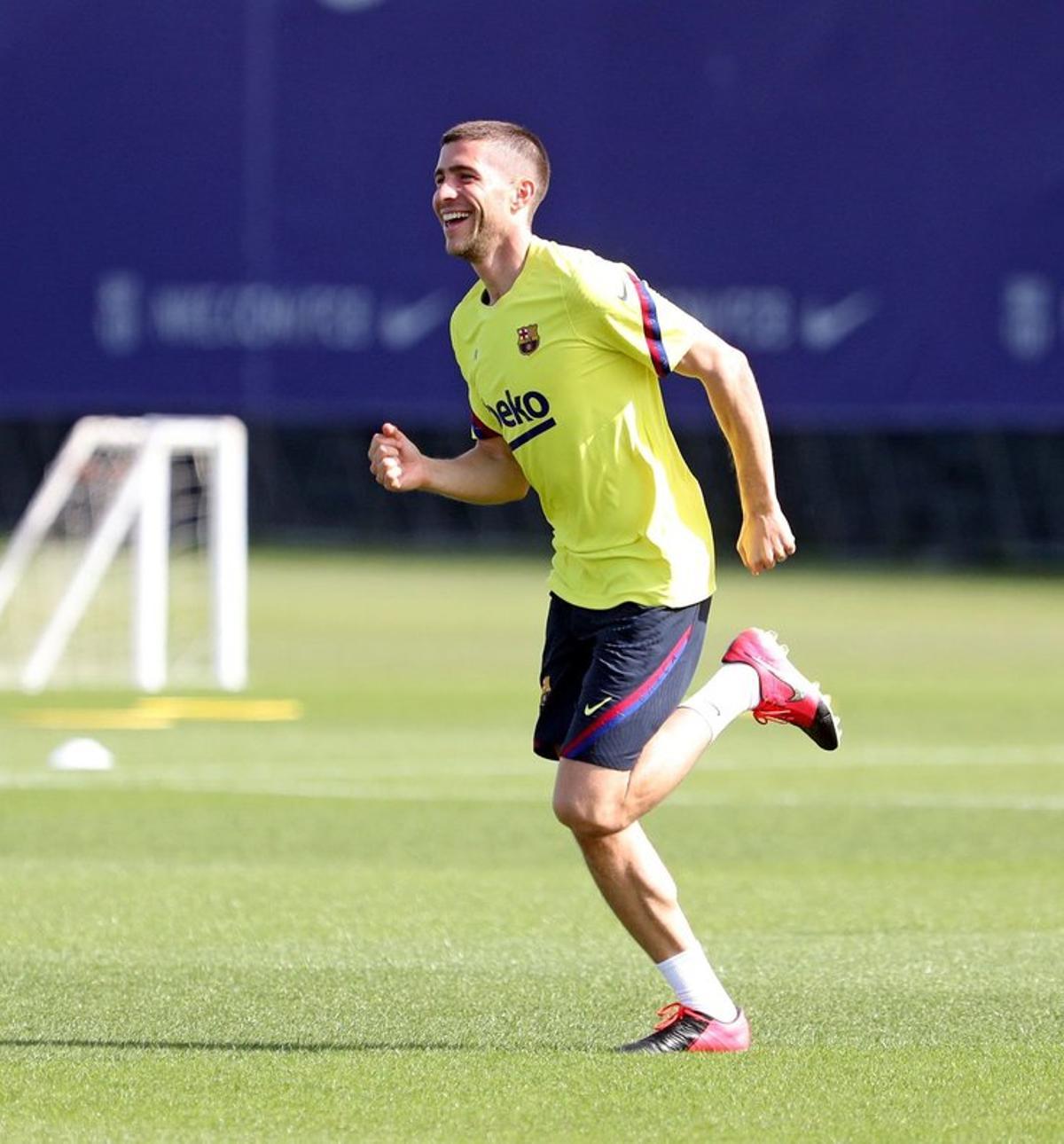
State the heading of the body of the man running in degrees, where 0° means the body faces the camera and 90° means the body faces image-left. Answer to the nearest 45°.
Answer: approximately 45°

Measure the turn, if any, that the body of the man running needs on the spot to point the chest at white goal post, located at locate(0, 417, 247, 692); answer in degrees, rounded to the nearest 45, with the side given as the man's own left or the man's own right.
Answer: approximately 135° to the man's own right

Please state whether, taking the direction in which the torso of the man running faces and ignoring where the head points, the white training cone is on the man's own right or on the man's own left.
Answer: on the man's own right

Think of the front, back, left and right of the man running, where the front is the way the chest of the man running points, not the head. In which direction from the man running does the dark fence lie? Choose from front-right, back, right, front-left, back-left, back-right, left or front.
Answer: back-right
